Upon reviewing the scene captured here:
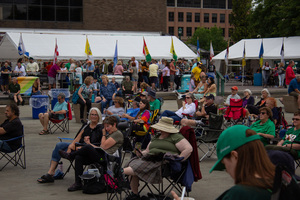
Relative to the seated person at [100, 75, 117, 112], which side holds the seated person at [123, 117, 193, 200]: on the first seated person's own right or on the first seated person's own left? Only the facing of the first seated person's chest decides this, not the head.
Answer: on the first seated person's own left

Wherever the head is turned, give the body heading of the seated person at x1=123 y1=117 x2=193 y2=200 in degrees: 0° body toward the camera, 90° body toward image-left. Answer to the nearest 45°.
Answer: approximately 45°

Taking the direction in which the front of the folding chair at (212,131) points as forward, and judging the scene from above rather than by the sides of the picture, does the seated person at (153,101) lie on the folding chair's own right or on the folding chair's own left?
on the folding chair's own right

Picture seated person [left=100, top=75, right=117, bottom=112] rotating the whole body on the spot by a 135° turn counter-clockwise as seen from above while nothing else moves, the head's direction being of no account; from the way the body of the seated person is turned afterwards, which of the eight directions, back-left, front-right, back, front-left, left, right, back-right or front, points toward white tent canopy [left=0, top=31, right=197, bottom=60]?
left

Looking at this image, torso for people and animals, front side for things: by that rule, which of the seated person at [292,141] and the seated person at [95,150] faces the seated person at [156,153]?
the seated person at [292,141]

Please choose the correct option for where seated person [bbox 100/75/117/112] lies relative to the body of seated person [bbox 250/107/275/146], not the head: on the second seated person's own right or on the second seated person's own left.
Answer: on the second seated person's own right
